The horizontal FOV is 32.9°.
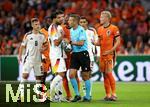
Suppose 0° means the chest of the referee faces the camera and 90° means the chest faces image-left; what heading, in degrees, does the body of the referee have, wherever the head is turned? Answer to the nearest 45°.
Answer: approximately 45°
